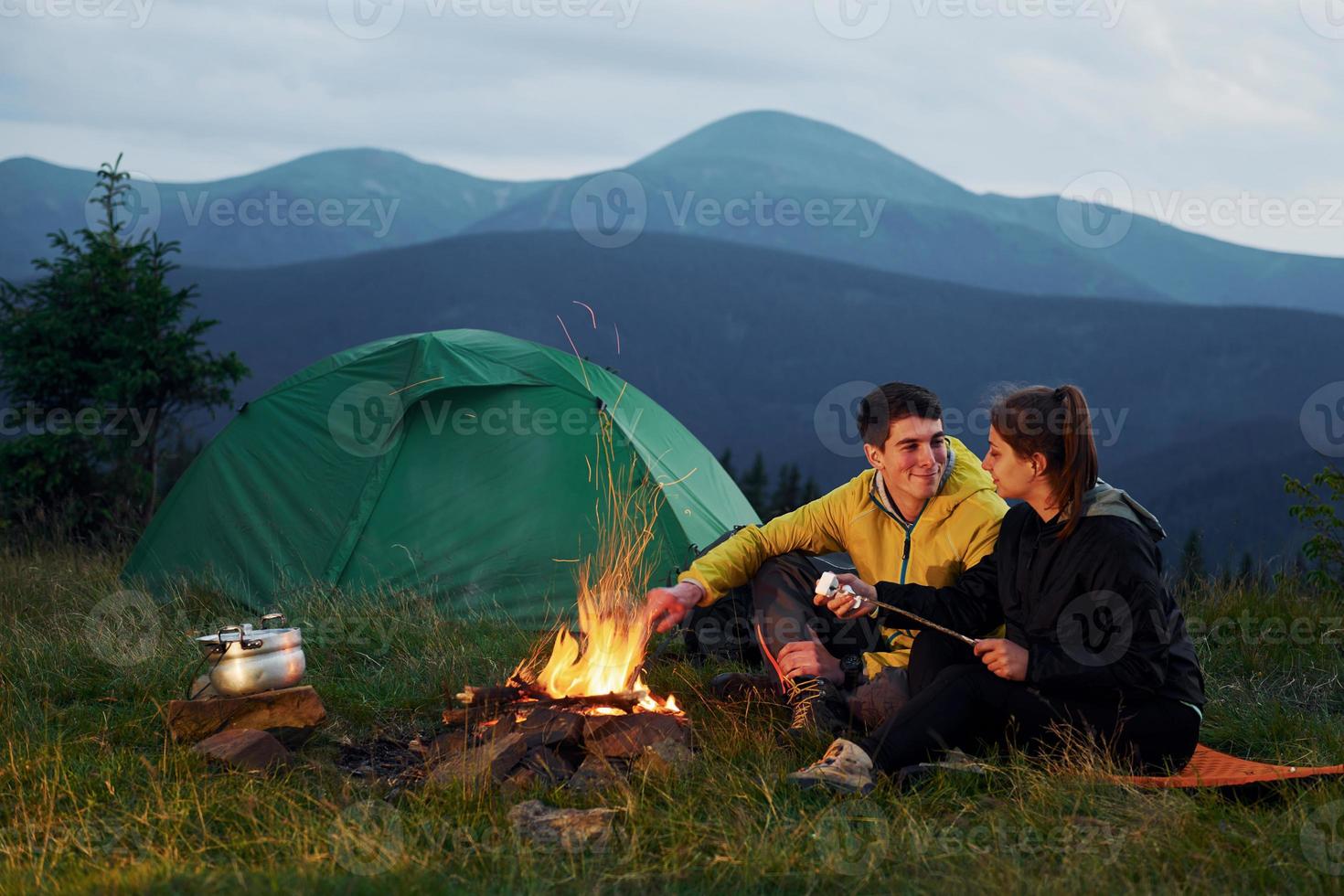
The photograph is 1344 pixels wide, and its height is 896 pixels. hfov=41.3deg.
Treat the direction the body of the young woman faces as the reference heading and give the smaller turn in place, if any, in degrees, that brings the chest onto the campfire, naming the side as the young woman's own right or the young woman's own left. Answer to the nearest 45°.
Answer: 0° — they already face it

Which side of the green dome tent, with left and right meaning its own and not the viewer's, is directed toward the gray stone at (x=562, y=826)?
front

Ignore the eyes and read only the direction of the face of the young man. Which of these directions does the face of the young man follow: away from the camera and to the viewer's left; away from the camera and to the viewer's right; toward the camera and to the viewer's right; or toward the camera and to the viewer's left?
toward the camera and to the viewer's right

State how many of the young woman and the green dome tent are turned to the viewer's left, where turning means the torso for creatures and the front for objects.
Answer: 1

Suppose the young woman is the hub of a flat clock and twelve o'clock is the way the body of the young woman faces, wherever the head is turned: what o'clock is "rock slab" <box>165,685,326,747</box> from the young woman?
The rock slab is roughly at 12 o'clock from the young woman.

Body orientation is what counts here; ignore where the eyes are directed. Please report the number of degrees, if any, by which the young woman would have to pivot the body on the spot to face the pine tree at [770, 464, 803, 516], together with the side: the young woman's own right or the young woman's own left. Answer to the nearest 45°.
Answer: approximately 90° to the young woman's own right

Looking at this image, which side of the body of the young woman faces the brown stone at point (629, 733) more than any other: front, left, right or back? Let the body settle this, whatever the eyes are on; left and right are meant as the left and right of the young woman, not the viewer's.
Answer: front

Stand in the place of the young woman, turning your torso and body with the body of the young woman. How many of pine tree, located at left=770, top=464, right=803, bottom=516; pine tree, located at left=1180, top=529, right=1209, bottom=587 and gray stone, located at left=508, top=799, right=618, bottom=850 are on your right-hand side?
2

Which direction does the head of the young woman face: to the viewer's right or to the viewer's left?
to the viewer's left

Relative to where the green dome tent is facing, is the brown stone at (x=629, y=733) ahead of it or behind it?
ahead

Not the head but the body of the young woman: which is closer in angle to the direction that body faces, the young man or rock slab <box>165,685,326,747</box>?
the rock slab

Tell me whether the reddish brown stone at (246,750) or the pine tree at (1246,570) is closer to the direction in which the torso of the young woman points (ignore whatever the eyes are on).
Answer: the reddish brown stone

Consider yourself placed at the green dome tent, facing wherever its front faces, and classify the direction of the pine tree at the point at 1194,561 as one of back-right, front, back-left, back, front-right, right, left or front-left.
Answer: left

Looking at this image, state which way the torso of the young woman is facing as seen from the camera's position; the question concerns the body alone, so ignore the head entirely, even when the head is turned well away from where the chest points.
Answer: to the viewer's left

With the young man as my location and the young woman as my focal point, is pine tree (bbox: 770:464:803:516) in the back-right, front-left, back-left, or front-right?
back-left

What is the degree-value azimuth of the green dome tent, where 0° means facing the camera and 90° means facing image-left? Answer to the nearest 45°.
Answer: approximately 0°
